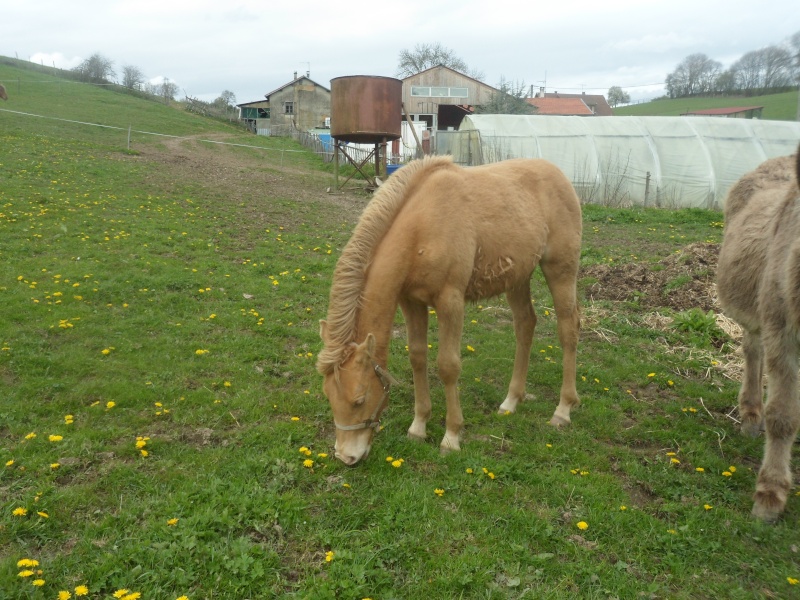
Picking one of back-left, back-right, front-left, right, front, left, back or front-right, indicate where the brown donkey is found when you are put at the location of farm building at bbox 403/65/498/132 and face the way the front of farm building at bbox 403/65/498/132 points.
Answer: front

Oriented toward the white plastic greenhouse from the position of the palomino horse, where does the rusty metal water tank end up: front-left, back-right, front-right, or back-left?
front-left

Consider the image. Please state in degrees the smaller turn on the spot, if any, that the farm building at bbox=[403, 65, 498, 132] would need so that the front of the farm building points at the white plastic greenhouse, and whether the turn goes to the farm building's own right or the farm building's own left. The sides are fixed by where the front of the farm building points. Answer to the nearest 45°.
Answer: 0° — it already faces it

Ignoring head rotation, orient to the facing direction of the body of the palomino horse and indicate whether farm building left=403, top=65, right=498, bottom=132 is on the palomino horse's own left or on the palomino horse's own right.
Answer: on the palomino horse's own right

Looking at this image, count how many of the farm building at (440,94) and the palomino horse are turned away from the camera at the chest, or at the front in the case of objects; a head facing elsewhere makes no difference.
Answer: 0

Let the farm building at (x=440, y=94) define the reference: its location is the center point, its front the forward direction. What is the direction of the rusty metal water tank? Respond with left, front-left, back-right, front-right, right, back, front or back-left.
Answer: front

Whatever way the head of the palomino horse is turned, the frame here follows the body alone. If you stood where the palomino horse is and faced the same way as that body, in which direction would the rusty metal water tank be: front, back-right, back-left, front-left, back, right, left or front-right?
back-right

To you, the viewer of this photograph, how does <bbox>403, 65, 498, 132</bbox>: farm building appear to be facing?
facing the viewer

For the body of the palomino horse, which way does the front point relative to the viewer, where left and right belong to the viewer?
facing the viewer and to the left of the viewer

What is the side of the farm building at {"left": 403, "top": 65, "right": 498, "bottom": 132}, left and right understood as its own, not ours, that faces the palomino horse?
front

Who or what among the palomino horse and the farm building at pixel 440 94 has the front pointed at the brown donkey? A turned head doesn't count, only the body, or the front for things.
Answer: the farm building
